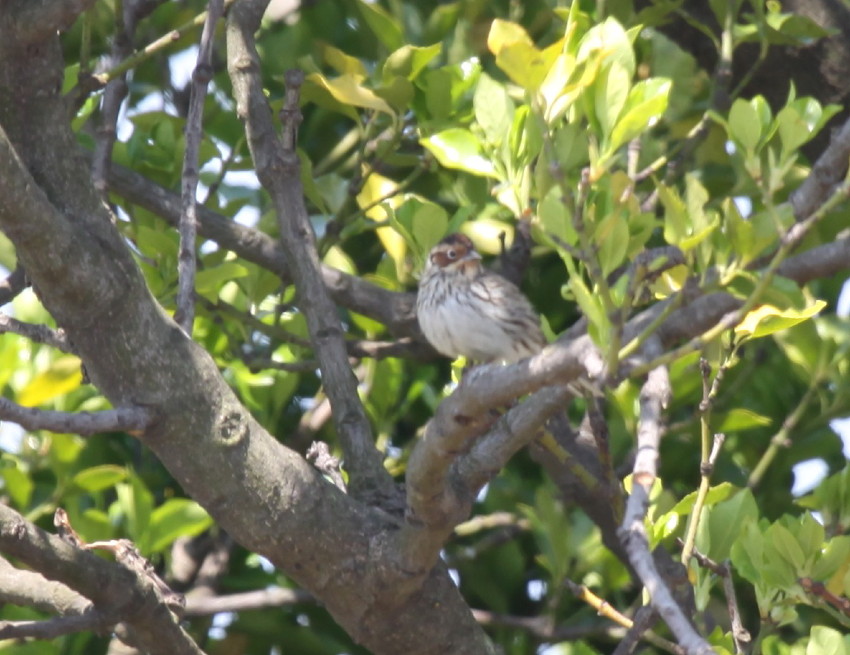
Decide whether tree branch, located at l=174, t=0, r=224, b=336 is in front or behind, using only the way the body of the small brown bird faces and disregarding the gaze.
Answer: in front

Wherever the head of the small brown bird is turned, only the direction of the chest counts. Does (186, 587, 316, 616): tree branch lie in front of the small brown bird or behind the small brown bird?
in front

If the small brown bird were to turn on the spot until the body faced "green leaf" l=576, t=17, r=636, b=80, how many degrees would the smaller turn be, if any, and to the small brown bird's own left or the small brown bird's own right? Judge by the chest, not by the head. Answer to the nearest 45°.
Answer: approximately 135° to the small brown bird's own left

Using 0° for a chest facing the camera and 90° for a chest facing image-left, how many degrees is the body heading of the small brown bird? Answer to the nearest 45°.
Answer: approximately 45°

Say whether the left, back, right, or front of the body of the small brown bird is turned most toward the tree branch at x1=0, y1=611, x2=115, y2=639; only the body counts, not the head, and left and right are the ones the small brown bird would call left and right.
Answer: front
